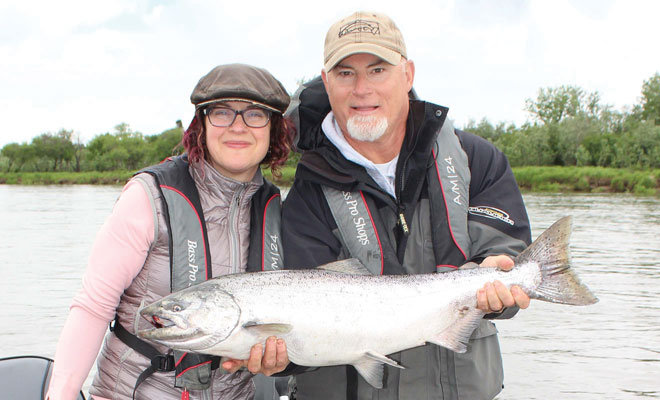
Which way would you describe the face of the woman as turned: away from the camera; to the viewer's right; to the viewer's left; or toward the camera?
toward the camera

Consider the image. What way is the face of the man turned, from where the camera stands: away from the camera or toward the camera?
toward the camera

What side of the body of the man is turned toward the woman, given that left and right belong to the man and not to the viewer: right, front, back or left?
right

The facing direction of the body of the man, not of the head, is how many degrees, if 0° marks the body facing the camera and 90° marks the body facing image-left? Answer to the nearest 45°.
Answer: approximately 0°
